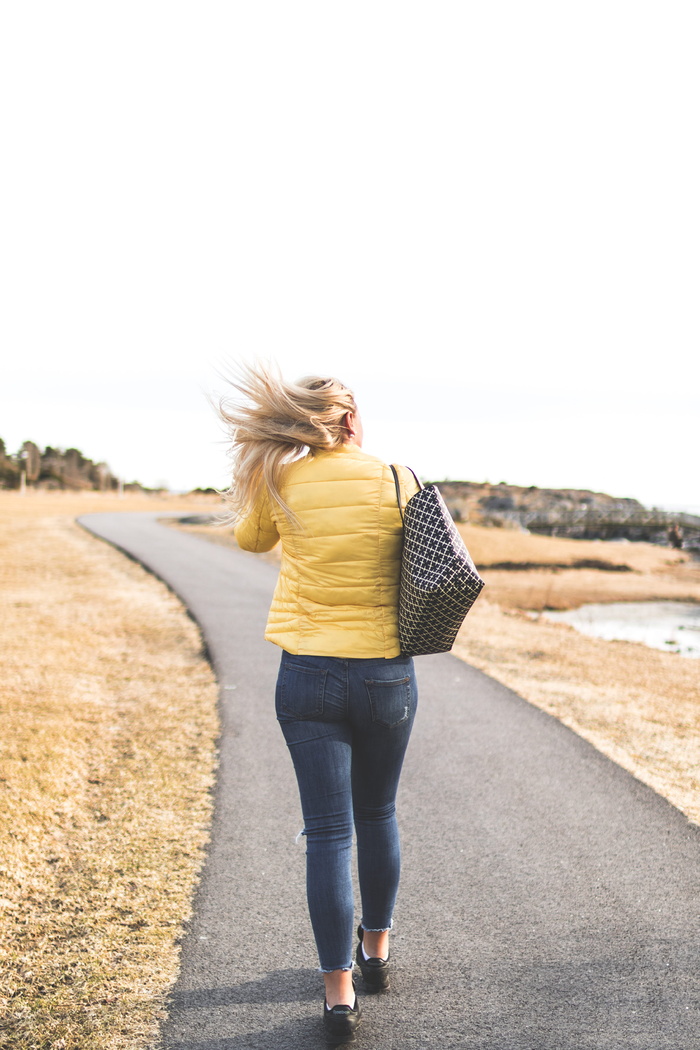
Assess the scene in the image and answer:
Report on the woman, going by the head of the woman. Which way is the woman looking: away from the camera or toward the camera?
away from the camera

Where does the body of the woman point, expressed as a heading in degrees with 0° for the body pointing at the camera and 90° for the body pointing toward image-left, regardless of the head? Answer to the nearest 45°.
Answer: approximately 180°
